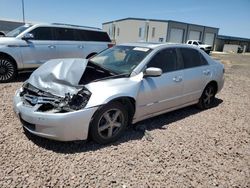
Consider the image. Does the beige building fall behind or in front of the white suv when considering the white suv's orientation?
behind

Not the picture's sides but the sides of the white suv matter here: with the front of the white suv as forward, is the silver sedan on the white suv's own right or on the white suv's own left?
on the white suv's own left

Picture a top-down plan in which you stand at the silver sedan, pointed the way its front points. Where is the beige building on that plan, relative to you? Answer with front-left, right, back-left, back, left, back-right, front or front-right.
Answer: back-right

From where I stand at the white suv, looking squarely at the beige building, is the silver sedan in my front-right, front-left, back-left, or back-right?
back-right

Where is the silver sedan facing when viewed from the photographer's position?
facing the viewer and to the left of the viewer

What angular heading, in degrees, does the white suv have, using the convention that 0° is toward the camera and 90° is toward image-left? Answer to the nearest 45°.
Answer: approximately 45°

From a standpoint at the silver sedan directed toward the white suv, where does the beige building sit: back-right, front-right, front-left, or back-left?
front-right

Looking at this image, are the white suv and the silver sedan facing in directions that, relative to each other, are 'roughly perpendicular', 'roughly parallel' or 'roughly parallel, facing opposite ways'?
roughly parallel

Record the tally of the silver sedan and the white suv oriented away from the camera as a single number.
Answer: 0

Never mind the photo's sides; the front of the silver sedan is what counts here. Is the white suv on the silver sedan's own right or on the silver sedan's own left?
on the silver sedan's own right
